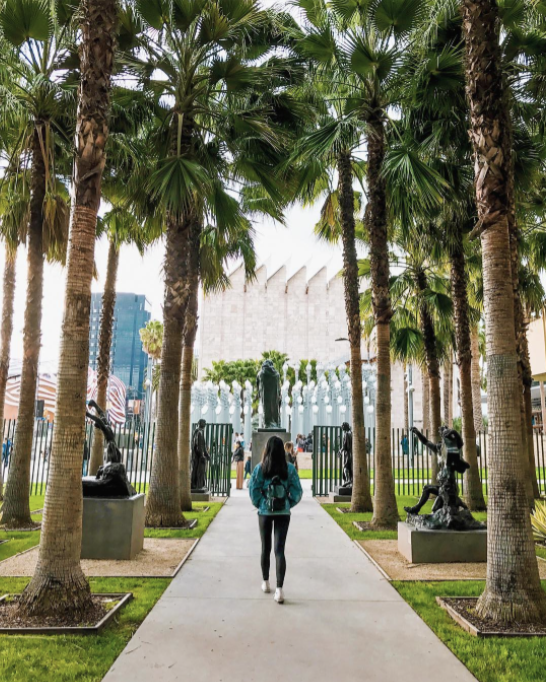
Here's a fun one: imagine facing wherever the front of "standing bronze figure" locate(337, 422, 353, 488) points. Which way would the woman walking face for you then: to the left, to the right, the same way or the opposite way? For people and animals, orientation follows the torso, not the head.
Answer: to the right

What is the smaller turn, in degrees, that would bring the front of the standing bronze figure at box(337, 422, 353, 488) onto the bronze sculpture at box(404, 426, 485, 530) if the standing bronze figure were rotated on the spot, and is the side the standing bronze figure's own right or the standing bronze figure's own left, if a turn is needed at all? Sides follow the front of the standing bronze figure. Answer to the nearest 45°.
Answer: approximately 90° to the standing bronze figure's own left

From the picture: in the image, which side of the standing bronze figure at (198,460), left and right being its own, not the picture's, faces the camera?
right

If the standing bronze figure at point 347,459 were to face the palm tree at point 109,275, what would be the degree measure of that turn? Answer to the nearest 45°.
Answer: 0° — it already faces it

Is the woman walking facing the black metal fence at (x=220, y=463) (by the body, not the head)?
yes

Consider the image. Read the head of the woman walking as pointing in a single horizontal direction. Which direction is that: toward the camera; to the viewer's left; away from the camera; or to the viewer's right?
away from the camera

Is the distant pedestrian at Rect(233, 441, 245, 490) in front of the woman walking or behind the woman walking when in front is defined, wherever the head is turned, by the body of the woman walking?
in front

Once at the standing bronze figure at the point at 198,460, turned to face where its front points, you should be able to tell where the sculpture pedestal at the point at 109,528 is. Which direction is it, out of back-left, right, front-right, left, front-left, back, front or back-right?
right

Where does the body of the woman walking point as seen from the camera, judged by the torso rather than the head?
away from the camera

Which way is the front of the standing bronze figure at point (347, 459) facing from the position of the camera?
facing to the left of the viewer

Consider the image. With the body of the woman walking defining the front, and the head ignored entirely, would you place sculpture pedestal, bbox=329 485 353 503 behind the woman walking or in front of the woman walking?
in front
